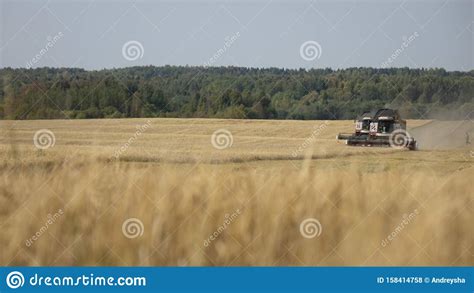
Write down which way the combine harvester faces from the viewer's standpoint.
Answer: facing the viewer and to the left of the viewer
